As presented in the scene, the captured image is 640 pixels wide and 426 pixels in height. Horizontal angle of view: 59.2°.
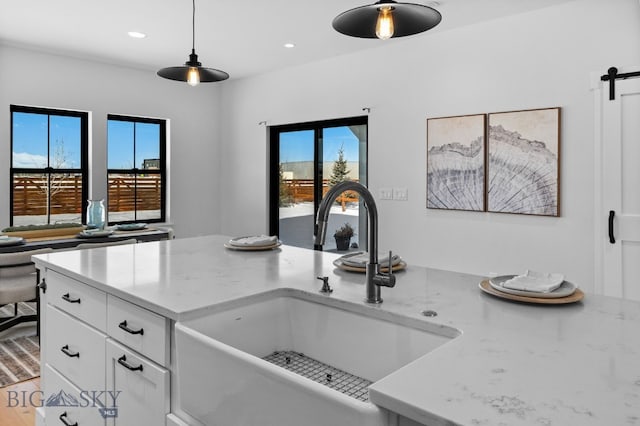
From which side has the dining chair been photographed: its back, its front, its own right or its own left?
back

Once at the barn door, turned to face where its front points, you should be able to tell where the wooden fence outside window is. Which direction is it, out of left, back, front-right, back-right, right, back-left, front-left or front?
right

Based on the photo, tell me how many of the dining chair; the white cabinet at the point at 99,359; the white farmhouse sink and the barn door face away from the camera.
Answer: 1

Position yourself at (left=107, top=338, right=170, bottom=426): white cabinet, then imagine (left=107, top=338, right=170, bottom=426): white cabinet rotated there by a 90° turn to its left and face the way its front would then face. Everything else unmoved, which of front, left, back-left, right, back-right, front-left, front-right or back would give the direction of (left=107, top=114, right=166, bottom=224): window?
back-left

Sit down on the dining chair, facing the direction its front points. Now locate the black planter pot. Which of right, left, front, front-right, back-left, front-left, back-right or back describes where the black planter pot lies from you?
right

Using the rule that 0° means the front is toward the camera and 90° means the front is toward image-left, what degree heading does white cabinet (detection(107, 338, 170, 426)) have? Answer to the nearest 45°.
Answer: approximately 45°

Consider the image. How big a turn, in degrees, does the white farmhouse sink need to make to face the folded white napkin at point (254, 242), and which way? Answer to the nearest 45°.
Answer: approximately 135° to its right

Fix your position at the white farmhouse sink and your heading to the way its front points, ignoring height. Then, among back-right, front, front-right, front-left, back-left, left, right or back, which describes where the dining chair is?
right

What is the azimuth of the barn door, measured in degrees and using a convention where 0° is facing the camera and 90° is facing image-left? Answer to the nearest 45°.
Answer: approximately 0°

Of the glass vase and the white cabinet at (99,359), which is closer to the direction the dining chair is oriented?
the glass vase

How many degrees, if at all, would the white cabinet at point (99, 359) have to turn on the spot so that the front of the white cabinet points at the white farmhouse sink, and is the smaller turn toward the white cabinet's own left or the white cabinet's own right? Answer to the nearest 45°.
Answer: approximately 90° to the white cabinet's own left

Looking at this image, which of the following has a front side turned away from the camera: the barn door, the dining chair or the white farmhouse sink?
the dining chair

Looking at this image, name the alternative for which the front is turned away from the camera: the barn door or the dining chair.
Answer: the dining chair

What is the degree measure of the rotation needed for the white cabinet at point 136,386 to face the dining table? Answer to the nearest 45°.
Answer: approximately 135° to its right

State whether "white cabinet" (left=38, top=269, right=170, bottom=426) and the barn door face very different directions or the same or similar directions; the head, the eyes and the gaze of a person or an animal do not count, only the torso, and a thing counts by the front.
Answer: same or similar directions
